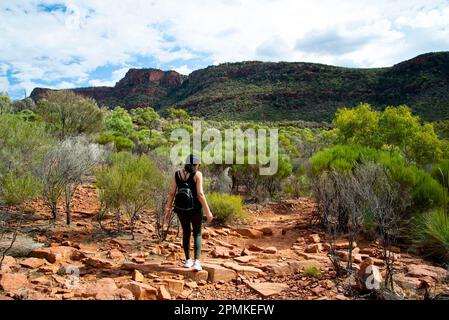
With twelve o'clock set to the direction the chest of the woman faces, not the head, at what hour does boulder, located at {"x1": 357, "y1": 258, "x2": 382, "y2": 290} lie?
The boulder is roughly at 4 o'clock from the woman.

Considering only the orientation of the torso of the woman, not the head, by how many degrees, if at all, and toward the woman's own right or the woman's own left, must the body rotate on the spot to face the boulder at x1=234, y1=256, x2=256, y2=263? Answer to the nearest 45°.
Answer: approximately 45° to the woman's own right

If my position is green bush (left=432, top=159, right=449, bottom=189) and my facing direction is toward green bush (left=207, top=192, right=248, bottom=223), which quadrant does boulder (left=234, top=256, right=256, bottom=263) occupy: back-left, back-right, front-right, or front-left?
front-left

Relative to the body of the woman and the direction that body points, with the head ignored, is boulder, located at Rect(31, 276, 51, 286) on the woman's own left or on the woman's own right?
on the woman's own left

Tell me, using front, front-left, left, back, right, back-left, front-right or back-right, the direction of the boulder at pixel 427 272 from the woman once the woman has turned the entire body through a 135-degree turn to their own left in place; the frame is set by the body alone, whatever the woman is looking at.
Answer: back-left

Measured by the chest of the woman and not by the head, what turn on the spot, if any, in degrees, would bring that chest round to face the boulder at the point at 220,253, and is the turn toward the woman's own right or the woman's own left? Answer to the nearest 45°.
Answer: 0° — they already face it

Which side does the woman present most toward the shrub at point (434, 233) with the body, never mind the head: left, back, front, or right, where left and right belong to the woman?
right

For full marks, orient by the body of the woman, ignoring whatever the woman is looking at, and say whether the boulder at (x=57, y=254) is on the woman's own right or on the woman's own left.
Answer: on the woman's own left

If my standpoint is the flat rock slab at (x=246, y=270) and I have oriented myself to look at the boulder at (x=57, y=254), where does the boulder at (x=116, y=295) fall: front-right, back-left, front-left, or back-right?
front-left

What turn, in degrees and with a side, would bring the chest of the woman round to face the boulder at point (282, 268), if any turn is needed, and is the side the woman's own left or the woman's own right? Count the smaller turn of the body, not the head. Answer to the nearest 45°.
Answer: approximately 90° to the woman's own right

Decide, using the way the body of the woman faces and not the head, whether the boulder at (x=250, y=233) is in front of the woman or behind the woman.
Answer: in front

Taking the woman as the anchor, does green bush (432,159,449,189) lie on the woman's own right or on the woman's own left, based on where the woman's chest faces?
on the woman's own right

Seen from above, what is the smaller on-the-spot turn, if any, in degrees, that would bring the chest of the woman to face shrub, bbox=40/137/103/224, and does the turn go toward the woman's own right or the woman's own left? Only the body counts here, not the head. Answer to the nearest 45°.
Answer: approximately 45° to the woman's own left

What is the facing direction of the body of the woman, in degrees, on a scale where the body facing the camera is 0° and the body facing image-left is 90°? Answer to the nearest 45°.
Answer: approximately 180°
